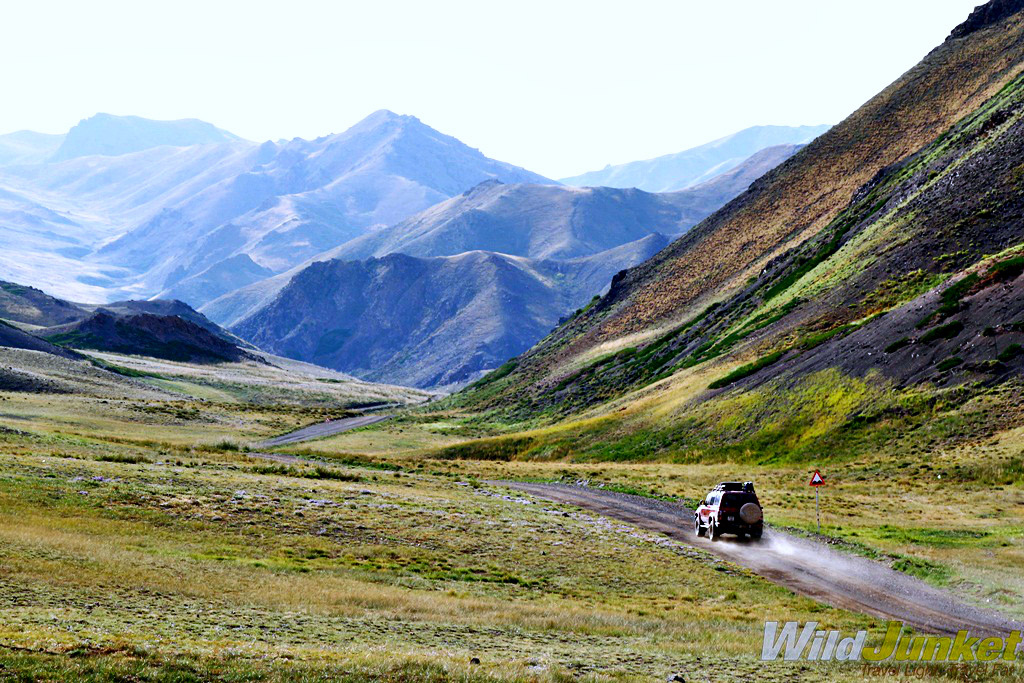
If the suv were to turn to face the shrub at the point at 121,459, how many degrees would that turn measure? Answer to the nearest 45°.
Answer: approximately 45° to its left

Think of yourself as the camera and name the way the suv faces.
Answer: facing away from the viewer and to the left of the viewer
